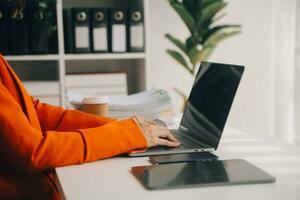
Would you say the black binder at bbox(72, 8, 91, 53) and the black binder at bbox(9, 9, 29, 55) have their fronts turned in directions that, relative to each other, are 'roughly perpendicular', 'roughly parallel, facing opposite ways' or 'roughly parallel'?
roughly parallel

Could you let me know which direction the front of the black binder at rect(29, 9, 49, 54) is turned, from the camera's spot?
facing the viewer

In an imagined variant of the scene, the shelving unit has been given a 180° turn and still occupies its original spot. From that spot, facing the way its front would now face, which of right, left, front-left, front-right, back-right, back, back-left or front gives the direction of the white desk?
back

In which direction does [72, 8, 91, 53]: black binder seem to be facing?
toward the camera

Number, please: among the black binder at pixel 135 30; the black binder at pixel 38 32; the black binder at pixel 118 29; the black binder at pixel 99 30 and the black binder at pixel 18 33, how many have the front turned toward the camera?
5

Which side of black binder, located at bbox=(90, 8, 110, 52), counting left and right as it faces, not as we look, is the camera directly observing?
front

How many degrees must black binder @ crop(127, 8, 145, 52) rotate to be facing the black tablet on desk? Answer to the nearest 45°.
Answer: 0° — it already faces it

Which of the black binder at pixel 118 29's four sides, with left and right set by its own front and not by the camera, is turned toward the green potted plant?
left

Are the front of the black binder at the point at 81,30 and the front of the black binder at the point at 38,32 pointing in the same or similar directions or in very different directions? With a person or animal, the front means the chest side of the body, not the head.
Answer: same or similar directions

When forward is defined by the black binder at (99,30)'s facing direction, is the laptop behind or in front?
in front

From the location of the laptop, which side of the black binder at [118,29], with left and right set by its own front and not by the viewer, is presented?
front

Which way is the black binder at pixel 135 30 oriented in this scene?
toward the camera

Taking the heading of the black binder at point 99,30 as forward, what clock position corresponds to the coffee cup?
The coffee cup is roughly at 12 o'clock from the black binder.

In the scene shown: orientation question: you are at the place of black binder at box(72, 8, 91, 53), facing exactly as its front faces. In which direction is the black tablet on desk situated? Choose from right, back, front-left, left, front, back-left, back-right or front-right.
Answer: front
